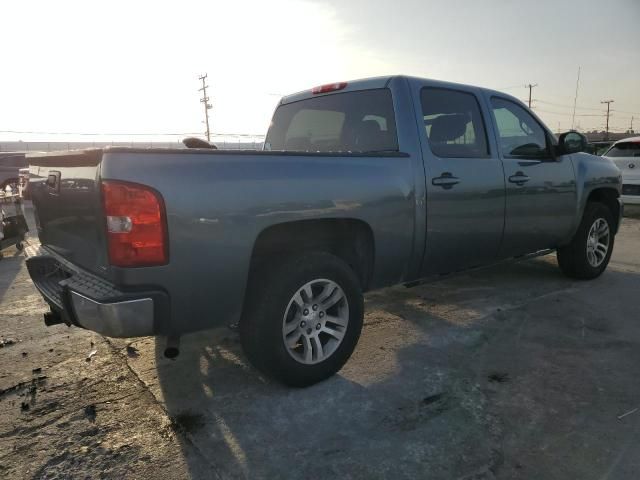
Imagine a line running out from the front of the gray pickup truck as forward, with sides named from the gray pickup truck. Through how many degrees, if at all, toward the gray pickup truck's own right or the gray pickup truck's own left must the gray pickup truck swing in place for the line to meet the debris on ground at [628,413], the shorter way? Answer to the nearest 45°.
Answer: approximately 45° to the gray pickup truck's own right

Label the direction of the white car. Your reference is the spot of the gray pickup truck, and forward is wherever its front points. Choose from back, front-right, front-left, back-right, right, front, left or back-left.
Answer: front

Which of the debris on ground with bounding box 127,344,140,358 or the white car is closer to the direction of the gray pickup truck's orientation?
the white car

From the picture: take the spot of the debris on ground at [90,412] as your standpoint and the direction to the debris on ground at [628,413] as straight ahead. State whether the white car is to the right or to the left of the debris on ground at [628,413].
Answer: left

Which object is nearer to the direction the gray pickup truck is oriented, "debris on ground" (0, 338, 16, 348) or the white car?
the white car

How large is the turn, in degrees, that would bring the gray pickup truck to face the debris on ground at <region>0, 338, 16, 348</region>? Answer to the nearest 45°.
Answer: approximately 135° to its left

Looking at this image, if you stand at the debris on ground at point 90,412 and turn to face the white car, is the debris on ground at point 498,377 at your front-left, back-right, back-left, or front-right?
front-right

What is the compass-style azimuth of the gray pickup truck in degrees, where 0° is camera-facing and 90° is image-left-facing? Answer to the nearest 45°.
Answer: approximately 225°

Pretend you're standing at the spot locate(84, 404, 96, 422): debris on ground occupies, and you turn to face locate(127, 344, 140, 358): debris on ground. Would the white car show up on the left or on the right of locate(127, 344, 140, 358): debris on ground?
right

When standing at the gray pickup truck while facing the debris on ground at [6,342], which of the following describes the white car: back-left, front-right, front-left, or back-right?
back-right
